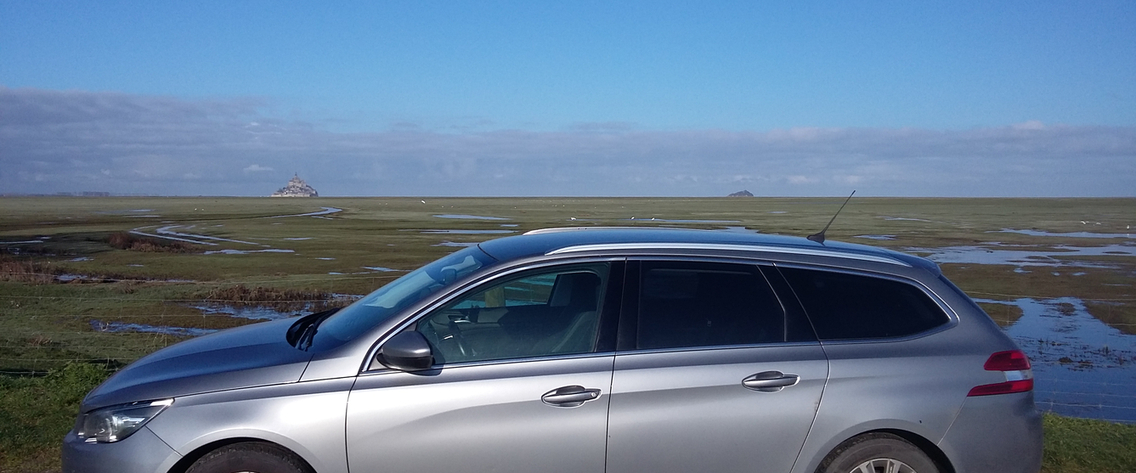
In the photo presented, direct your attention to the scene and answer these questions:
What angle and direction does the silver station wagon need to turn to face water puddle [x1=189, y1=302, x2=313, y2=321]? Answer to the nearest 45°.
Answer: approximately 45° to its right

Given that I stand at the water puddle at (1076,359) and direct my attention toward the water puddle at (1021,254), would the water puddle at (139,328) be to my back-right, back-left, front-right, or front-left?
back-left

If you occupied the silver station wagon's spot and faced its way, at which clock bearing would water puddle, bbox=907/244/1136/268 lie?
The water puddle is roughly at 4 o'clock from the silver station wagon.

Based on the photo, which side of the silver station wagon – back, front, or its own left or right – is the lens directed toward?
left

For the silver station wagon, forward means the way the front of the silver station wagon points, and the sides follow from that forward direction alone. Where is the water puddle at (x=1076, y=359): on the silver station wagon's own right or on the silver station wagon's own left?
on the silver station wagon's own right
